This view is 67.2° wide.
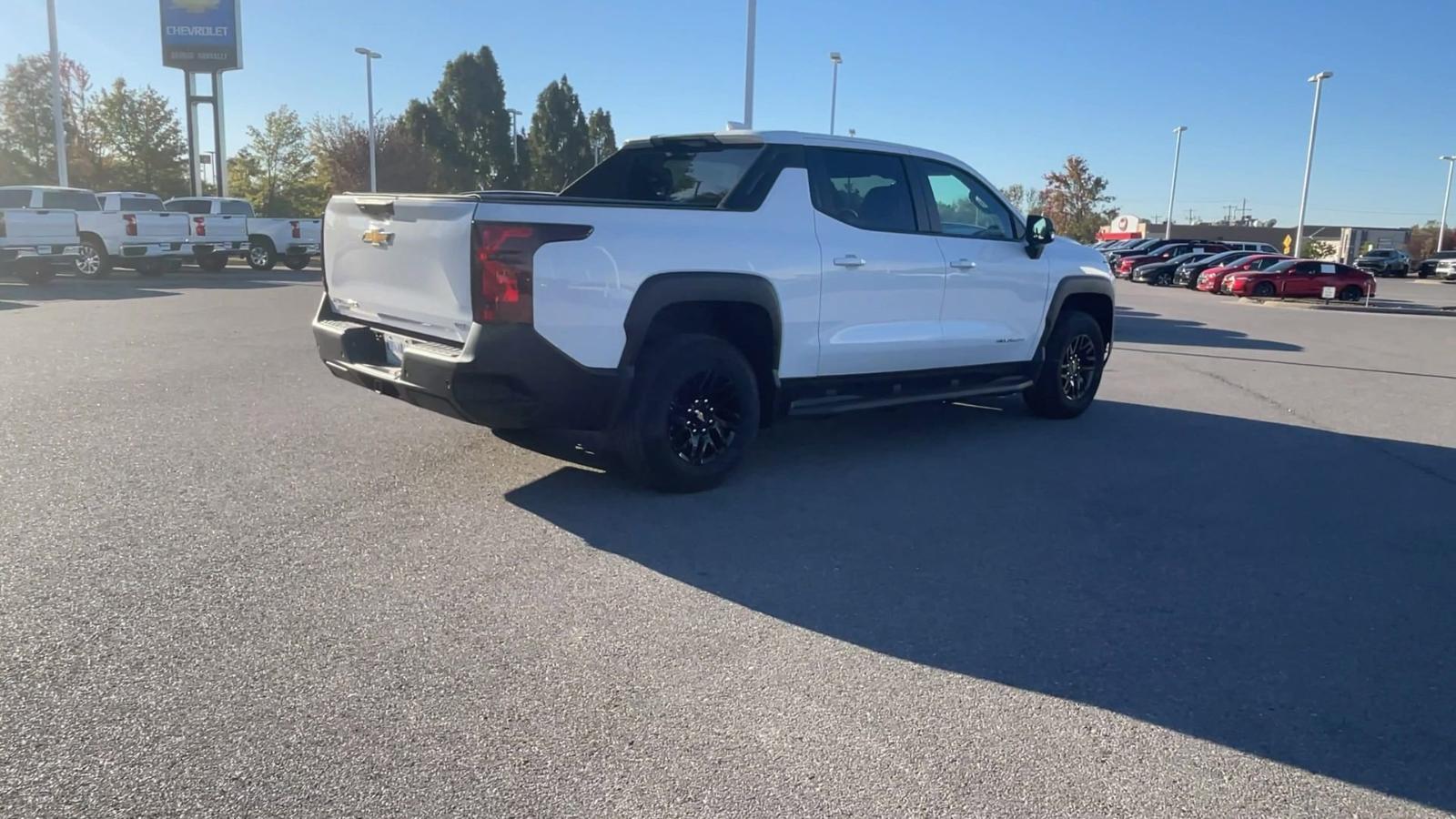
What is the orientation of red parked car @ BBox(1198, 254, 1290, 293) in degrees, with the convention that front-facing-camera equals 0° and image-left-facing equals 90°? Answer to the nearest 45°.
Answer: approximately 45°

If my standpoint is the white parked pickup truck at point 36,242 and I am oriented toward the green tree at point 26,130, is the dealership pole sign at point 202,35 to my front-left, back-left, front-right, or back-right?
front-right

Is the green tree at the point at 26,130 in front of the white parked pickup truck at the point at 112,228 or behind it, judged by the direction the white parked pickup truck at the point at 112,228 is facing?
in front

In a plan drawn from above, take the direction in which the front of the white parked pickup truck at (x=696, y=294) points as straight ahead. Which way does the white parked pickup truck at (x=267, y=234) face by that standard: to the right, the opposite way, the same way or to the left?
to the left

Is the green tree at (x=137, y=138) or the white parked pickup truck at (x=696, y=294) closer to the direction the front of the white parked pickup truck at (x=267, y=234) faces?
the green tree

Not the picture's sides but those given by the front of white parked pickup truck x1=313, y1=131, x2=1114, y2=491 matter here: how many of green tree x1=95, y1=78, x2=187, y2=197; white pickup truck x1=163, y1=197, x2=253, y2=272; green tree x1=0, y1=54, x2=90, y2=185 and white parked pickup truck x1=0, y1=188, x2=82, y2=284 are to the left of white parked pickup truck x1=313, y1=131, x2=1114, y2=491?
4

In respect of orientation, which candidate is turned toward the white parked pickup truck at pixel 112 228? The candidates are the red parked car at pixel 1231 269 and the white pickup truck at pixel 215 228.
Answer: the red parked car

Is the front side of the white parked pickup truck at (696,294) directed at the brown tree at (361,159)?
no

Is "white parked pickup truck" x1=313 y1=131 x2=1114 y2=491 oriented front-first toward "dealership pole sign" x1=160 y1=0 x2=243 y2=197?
no

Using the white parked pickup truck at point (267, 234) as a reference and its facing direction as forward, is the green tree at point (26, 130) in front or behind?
in front

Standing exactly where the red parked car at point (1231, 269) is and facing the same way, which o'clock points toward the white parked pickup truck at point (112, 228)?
The white parked pickup truck is roughly at 12 o'clock from the red parked car.

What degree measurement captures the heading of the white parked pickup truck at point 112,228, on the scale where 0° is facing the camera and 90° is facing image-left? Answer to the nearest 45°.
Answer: approximately 135°

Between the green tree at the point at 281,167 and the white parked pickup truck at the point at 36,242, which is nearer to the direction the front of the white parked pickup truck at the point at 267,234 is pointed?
the green tree

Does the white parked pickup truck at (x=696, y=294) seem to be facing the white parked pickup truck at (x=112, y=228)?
no

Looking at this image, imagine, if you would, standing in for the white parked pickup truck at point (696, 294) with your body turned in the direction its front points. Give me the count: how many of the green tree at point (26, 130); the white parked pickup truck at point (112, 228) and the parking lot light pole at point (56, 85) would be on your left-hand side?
3

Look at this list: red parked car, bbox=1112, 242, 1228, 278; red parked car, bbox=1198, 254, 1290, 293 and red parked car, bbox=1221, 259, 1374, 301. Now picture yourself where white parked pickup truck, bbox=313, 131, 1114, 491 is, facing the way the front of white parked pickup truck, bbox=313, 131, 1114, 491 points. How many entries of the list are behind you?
0
